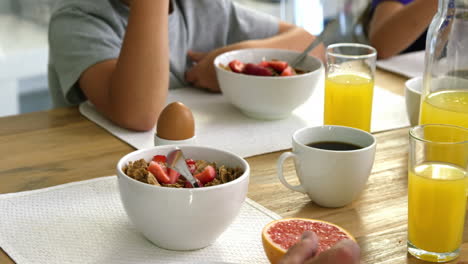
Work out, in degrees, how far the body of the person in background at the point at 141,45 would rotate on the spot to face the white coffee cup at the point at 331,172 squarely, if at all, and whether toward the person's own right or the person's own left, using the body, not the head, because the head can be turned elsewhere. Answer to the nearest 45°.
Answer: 0° — they already face it

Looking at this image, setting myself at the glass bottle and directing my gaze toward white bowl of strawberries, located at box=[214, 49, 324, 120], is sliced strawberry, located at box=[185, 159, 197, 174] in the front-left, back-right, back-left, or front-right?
front-left

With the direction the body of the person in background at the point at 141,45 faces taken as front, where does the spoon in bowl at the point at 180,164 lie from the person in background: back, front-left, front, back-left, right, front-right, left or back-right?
front-right

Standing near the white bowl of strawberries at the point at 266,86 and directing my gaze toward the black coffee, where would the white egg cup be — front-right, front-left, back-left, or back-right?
front-right

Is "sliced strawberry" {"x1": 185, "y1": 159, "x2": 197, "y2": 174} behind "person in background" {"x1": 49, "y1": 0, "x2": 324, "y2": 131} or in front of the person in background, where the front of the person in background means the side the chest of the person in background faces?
in front

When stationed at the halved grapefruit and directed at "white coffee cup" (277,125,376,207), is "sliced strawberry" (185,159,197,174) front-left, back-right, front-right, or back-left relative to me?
front-left

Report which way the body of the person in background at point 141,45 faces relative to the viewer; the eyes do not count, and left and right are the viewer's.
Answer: facing the viewer and to the right of the viewer
